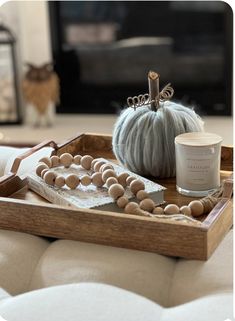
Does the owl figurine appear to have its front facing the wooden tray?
yes

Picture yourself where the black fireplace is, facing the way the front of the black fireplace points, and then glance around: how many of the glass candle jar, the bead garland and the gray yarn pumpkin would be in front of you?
3

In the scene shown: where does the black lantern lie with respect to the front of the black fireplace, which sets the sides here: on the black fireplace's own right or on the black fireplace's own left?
on the black fireplace's own right

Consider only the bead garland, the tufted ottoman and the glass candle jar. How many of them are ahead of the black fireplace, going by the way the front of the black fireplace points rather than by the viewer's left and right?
3

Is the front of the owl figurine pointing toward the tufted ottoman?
yes

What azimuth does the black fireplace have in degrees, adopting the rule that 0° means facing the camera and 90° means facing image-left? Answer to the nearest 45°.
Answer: approximately 0°

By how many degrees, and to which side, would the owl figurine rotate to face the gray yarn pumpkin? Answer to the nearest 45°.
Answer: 0° — it already faces it

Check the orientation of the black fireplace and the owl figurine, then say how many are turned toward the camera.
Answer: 2
